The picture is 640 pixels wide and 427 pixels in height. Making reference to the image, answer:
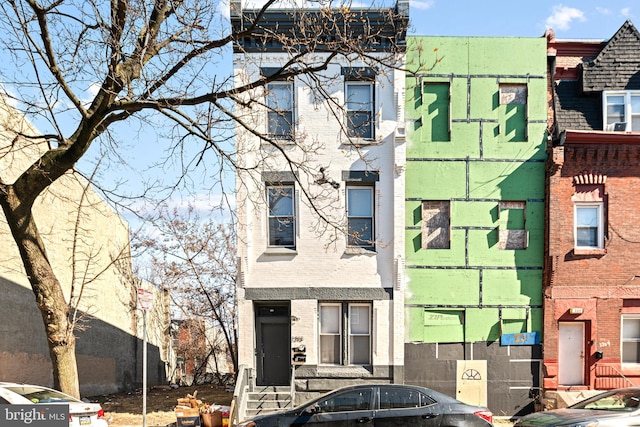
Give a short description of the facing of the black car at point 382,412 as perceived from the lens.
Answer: facing to the left of the viewer

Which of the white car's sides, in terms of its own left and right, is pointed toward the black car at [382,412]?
back

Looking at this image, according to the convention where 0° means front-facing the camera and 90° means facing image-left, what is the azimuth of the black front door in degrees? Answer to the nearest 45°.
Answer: approximately 0°

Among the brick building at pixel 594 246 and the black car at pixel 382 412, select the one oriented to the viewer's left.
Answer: the black car

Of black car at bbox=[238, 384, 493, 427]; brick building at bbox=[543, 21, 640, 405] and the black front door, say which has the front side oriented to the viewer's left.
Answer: the black car

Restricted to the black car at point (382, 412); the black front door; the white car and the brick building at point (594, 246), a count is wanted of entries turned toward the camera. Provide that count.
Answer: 2
